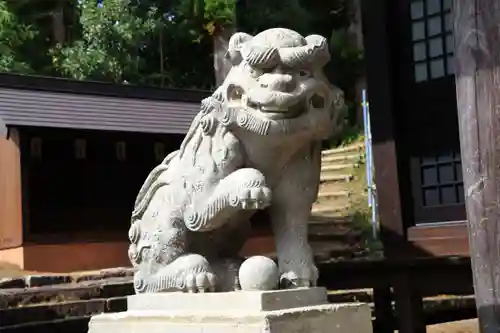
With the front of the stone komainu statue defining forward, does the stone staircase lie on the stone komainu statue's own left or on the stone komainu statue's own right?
on the stone komainu statue's own left

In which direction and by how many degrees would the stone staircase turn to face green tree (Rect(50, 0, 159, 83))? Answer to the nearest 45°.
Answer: approximately 90° to its right

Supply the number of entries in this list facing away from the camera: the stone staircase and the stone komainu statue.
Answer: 0

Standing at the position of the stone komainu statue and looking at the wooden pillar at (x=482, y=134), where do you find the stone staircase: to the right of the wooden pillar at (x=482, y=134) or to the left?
left

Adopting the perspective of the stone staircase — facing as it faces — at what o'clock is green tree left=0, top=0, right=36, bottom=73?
The green tree is roughly at 3 o'clock from the stone staircase.

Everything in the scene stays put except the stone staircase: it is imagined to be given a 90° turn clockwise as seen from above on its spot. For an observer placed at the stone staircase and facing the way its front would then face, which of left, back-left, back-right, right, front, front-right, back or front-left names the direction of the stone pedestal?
left

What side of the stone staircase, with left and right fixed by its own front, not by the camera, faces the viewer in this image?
front

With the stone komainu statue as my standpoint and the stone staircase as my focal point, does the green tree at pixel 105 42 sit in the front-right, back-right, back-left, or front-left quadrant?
front-left

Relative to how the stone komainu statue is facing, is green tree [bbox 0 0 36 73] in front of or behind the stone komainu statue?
behind

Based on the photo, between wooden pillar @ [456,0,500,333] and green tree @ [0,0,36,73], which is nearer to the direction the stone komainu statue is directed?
the wooden pillar
